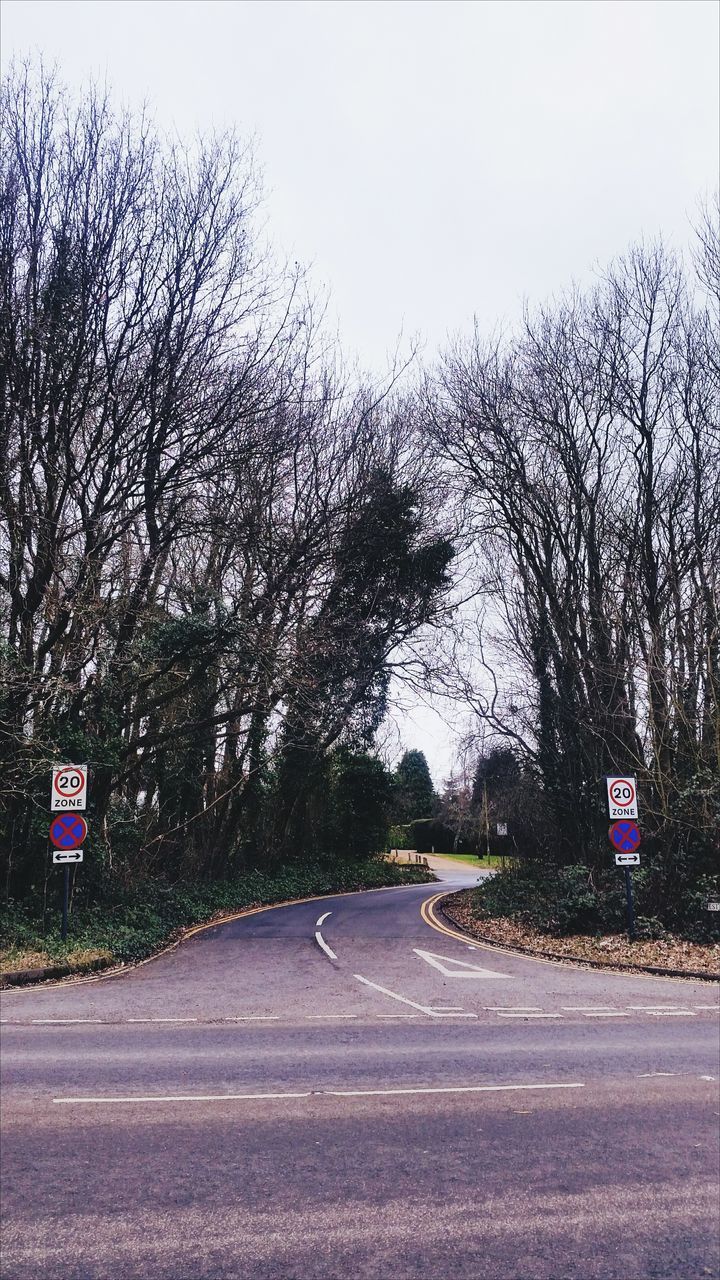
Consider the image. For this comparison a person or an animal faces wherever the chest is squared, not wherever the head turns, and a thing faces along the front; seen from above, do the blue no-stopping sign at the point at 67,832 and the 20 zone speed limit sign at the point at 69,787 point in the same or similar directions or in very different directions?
same or similar directions

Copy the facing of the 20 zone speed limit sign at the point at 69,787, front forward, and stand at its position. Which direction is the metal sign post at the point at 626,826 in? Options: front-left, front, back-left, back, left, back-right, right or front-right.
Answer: left

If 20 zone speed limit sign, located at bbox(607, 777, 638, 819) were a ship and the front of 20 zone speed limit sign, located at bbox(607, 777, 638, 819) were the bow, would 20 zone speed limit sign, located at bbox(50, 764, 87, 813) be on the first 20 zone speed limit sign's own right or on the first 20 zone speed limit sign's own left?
on the first 20 zone speed limit sign's own right

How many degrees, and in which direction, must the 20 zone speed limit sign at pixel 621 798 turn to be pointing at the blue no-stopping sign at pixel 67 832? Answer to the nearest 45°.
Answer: approximately 45° to its right

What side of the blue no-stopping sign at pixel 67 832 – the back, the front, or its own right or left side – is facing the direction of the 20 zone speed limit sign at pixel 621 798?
left

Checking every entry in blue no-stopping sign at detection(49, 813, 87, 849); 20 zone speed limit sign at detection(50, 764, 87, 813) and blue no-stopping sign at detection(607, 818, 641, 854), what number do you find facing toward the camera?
3

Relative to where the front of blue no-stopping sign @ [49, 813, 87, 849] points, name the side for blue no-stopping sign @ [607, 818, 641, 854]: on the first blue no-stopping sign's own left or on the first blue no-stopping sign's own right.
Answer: on the first blue no-stopping sign's own left

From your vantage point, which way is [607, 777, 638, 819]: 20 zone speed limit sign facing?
toward the camera

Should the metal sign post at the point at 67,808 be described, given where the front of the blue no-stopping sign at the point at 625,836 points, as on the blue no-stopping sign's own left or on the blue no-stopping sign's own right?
on the blue no-stopping sign's own right

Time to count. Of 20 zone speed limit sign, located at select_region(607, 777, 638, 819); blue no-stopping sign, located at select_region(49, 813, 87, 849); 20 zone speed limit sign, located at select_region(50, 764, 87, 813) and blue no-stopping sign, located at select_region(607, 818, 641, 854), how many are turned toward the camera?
4

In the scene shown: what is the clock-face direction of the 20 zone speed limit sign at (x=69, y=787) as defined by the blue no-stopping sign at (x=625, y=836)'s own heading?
The 20 zone speed limit sign is roughly at 2 o'clock from the blue no-stopping sign.

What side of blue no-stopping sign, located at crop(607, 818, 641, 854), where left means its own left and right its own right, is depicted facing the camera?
front

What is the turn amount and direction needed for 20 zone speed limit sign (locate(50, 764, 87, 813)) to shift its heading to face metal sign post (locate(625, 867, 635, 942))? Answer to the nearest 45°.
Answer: approximately 90° to its left
